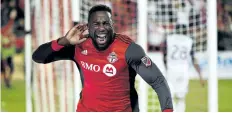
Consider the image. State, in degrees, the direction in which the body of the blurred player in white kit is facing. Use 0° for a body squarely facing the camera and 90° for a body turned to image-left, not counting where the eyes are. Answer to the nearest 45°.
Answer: approximately 180°

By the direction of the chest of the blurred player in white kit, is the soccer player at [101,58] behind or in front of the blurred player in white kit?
behind

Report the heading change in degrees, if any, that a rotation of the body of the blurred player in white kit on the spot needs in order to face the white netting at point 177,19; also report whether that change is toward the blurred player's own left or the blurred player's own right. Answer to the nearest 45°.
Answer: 0° — they already face it

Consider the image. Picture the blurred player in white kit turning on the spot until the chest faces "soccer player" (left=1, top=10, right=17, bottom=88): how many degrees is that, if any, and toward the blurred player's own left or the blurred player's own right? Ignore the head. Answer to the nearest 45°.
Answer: approximately 45° to the blurred player's own left

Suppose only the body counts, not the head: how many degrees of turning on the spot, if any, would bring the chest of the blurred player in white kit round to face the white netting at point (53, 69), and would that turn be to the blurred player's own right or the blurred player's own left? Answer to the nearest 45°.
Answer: approximately 135° to the blurred player's own left
